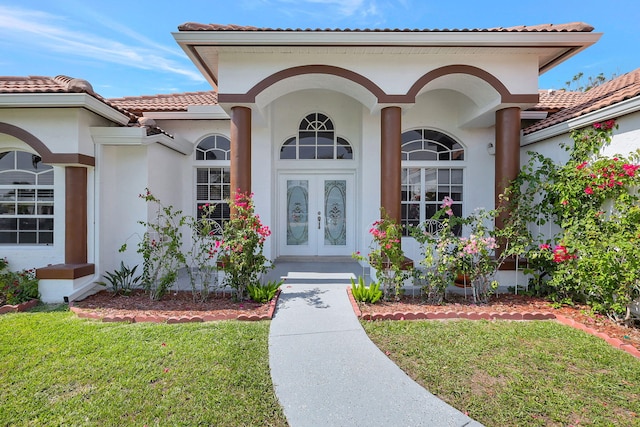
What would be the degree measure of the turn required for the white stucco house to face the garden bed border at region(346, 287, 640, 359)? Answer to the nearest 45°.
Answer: approximately 45° to its left

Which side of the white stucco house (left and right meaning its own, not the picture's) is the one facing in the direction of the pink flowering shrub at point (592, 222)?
left

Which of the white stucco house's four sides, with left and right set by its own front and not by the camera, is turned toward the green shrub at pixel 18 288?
right

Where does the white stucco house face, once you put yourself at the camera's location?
facing the viewer

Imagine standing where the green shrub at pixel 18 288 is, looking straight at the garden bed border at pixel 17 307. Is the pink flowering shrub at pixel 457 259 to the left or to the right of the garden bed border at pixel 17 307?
left

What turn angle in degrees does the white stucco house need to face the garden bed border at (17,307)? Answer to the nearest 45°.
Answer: approximately 90° to its right
